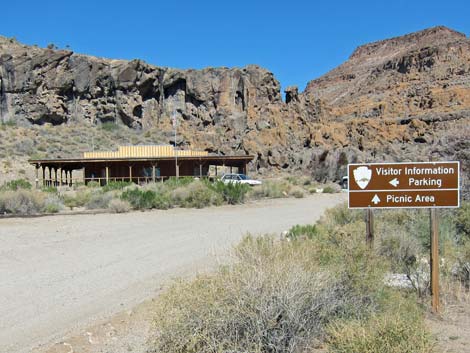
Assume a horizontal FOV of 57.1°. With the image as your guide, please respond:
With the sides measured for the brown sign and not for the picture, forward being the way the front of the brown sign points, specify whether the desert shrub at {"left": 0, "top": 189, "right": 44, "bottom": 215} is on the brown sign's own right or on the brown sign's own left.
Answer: on the brown sign's own right

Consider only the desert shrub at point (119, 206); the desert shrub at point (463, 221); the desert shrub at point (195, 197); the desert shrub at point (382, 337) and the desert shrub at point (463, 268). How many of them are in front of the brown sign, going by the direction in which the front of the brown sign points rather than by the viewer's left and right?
1

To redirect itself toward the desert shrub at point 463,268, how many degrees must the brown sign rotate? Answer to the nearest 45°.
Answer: approximately 135° to its left

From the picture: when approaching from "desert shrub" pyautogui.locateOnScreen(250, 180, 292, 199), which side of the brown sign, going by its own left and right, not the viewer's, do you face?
back

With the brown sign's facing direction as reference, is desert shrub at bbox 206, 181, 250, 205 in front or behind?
behind

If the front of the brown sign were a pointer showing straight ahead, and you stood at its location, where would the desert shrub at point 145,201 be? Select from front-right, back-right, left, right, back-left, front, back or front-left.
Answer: back-right

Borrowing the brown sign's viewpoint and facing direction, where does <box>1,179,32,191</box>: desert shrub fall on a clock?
The desert shrub is roughly at 4 o'clock from the brown sign.

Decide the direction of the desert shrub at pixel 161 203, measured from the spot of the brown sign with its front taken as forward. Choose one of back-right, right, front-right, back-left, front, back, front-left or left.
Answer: back-right

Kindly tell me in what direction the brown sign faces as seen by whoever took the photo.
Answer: facing the viewer

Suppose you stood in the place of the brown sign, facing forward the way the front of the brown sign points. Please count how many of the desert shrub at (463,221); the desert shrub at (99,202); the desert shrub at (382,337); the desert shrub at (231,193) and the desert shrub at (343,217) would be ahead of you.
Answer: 1

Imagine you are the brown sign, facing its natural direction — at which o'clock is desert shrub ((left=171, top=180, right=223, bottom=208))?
The desert shrub is roughly at 5 o'clock from the brown sign.

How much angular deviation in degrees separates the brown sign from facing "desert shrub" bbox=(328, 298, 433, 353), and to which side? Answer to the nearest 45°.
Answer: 0° — it already faces it

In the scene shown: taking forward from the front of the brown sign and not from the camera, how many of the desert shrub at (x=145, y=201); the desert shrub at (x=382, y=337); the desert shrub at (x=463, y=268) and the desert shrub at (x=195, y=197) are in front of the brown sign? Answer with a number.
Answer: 1

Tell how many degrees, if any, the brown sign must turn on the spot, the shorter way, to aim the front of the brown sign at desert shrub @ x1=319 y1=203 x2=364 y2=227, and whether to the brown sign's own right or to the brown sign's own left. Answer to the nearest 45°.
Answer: approximately 180°

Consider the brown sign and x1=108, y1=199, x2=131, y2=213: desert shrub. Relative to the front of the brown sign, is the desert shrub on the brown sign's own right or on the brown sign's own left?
on the brown sign's own right
